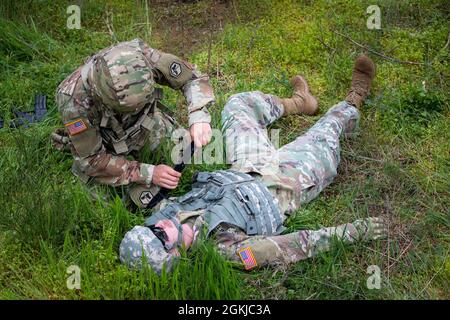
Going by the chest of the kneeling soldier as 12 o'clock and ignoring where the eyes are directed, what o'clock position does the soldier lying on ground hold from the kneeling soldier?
The soldier lying on ground is roughly at 12 o'clock from the kneeling soldier.
